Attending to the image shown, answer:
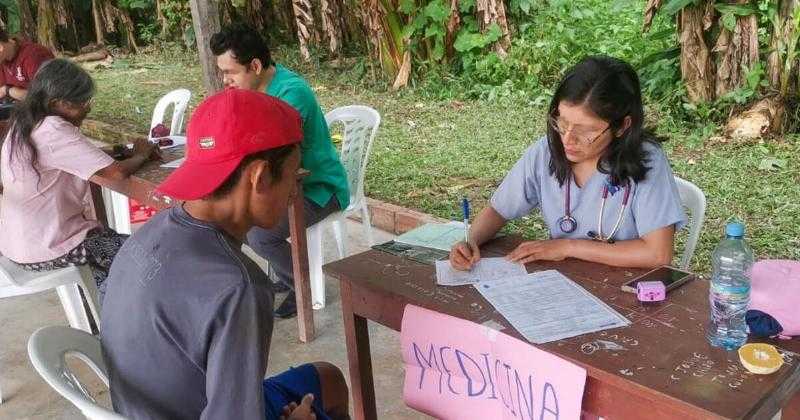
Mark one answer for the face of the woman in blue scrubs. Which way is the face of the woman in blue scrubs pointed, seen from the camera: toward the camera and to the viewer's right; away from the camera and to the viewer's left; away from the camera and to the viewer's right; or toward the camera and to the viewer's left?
toward the camera and to the viewer's left

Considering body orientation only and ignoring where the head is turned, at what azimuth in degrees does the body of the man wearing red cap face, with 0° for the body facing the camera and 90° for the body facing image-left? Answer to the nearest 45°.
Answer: approximately 225°

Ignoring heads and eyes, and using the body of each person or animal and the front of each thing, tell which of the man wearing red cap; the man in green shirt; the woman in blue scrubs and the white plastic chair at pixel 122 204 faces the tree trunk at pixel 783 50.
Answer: the man wearing red cap

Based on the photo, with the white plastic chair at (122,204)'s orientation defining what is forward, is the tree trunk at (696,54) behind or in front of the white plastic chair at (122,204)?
behind

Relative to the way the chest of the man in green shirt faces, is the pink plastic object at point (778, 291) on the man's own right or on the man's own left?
on the man's own left

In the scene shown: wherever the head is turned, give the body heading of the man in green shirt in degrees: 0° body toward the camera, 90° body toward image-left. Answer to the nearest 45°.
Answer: approximately 90°

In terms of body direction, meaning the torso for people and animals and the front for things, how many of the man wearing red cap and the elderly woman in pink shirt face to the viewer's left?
0

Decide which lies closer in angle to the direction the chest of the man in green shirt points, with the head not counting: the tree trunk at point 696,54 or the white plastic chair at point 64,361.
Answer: the white plastic chair

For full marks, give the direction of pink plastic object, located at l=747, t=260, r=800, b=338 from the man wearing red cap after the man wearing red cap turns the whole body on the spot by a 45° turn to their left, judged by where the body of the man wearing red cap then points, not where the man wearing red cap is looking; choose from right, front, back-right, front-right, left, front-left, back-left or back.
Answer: right

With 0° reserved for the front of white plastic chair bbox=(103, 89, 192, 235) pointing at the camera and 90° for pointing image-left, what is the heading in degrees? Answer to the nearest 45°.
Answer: approximately 45°

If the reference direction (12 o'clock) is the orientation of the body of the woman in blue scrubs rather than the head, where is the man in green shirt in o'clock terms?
The man in green shirt is roughly at 3 o'clock from the woman in blue scrubs.

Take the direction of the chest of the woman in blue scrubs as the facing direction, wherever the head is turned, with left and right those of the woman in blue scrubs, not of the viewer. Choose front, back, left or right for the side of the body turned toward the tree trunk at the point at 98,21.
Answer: right

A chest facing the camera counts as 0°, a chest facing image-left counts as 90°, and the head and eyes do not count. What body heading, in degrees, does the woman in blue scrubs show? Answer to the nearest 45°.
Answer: approximately 45°
